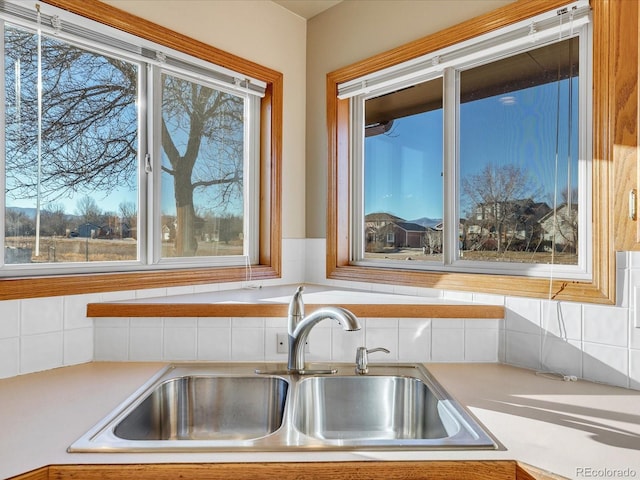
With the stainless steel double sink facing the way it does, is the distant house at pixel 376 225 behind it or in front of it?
behind

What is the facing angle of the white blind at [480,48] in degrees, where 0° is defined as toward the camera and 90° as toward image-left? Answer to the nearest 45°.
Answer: approximately 45°

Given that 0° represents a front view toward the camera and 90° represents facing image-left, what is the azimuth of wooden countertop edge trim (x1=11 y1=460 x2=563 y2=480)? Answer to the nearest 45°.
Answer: approximately 0°

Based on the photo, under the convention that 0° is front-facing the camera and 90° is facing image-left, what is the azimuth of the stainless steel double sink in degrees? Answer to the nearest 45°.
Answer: approximately 0°
